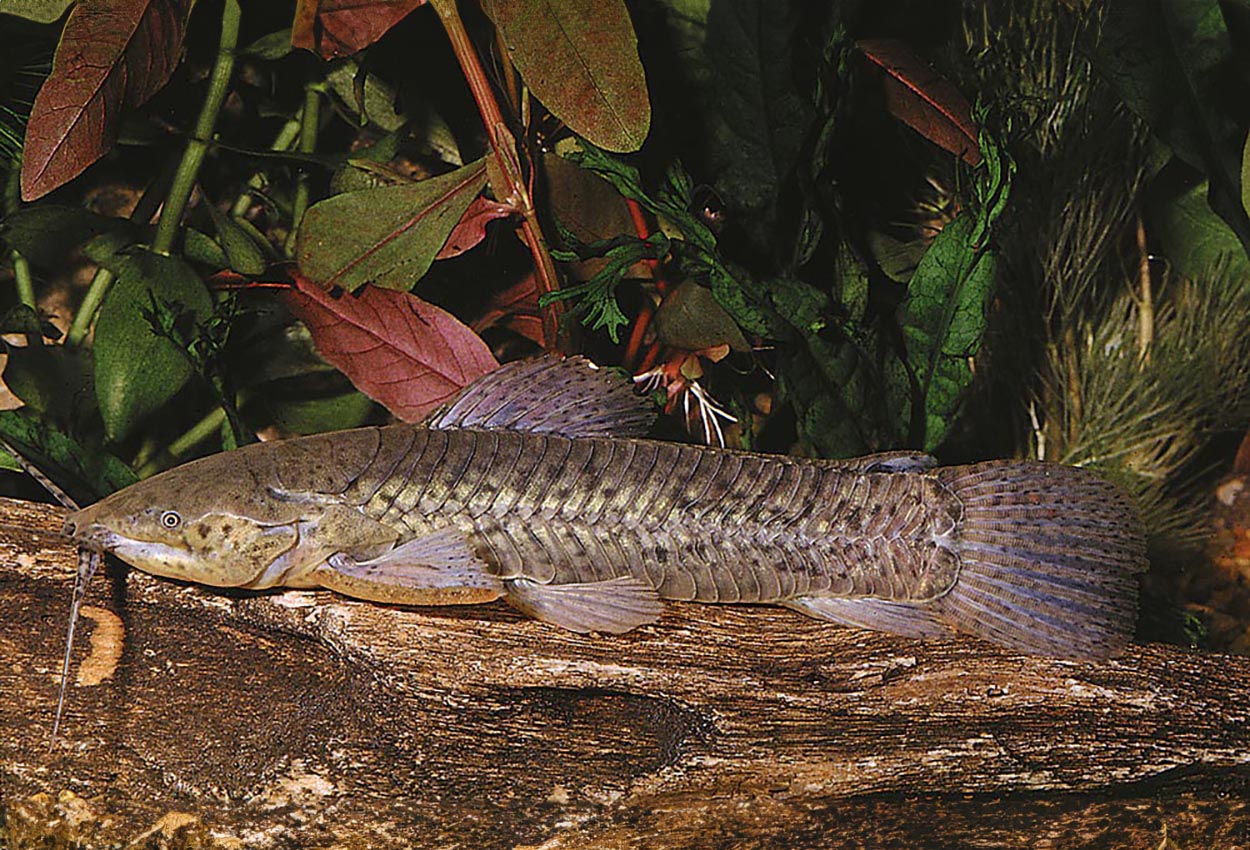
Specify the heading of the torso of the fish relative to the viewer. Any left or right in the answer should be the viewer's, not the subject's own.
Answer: facing to the left of the viewer
